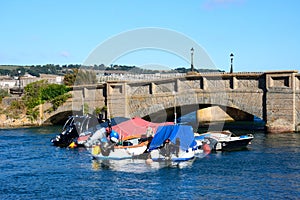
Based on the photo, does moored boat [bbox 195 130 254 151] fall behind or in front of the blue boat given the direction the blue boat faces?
in front

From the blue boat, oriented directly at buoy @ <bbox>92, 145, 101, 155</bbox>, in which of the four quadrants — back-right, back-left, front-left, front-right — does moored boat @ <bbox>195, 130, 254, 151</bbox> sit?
back-right

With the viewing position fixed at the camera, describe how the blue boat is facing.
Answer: facing away from the viewer and to the right of the viewer

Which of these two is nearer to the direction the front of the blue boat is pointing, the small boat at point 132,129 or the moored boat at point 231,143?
the moored boat

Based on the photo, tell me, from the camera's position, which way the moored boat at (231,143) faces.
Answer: facing to the right of the viewer

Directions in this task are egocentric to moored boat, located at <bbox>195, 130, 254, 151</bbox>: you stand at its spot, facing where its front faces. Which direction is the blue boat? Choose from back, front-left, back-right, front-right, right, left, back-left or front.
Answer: back-right

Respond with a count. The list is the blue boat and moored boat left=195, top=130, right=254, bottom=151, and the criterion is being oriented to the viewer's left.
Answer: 0

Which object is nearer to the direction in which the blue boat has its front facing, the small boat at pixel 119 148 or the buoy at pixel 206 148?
the buoy

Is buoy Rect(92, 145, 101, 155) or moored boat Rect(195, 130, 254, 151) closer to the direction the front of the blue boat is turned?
the moored boat
